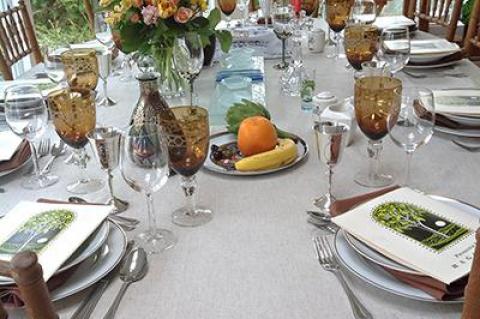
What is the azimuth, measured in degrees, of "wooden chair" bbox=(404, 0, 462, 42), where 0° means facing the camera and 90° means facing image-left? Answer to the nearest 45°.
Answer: approximately 45°

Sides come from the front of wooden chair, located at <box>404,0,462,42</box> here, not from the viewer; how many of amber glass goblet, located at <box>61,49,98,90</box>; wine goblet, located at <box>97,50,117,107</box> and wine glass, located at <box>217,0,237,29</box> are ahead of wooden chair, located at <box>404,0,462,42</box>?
3

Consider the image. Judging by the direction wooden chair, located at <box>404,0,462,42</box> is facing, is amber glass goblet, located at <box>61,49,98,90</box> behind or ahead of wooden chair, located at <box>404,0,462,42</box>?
ahead

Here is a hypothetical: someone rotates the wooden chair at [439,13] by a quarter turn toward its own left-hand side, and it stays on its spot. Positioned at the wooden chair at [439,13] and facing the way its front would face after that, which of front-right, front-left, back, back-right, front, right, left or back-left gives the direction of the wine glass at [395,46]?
front-right

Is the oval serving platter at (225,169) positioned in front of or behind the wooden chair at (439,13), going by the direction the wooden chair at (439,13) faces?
in front

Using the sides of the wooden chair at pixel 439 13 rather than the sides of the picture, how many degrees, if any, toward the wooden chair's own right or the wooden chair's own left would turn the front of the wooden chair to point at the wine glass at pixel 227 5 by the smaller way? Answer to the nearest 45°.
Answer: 0° — it already faces it

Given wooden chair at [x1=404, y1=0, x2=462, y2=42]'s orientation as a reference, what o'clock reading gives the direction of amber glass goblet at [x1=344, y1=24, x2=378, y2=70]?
The amber glass goblet is roughly at 11 o'clock from the wooden chair.

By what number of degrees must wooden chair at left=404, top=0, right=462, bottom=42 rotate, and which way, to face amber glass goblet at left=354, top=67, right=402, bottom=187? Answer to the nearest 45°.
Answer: approximately 45° to its left

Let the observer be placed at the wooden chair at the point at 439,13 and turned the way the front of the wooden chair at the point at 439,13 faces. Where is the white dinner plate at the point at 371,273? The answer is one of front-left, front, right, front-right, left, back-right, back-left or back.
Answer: front-left

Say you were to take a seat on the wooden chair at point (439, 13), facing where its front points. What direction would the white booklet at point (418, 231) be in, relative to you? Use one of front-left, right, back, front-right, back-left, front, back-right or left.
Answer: front-left

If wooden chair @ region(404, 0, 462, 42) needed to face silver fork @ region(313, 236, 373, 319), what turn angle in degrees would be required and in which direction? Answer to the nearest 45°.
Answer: approximately 45° to its left

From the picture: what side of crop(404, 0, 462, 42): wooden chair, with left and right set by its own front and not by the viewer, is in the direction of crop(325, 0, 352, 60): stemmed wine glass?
front

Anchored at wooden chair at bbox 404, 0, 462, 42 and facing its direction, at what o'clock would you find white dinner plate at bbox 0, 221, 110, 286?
The white dinner plate is roughly at 11 o'clock from the wooden chair.

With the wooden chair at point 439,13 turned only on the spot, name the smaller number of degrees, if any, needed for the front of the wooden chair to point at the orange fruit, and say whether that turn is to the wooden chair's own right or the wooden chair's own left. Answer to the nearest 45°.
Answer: approximately 45° to the wooden chair's own left

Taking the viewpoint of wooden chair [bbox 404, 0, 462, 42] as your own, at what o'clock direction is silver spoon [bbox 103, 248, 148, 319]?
The silver spoon is roughly at 11 o'clock from the wooden chair.
